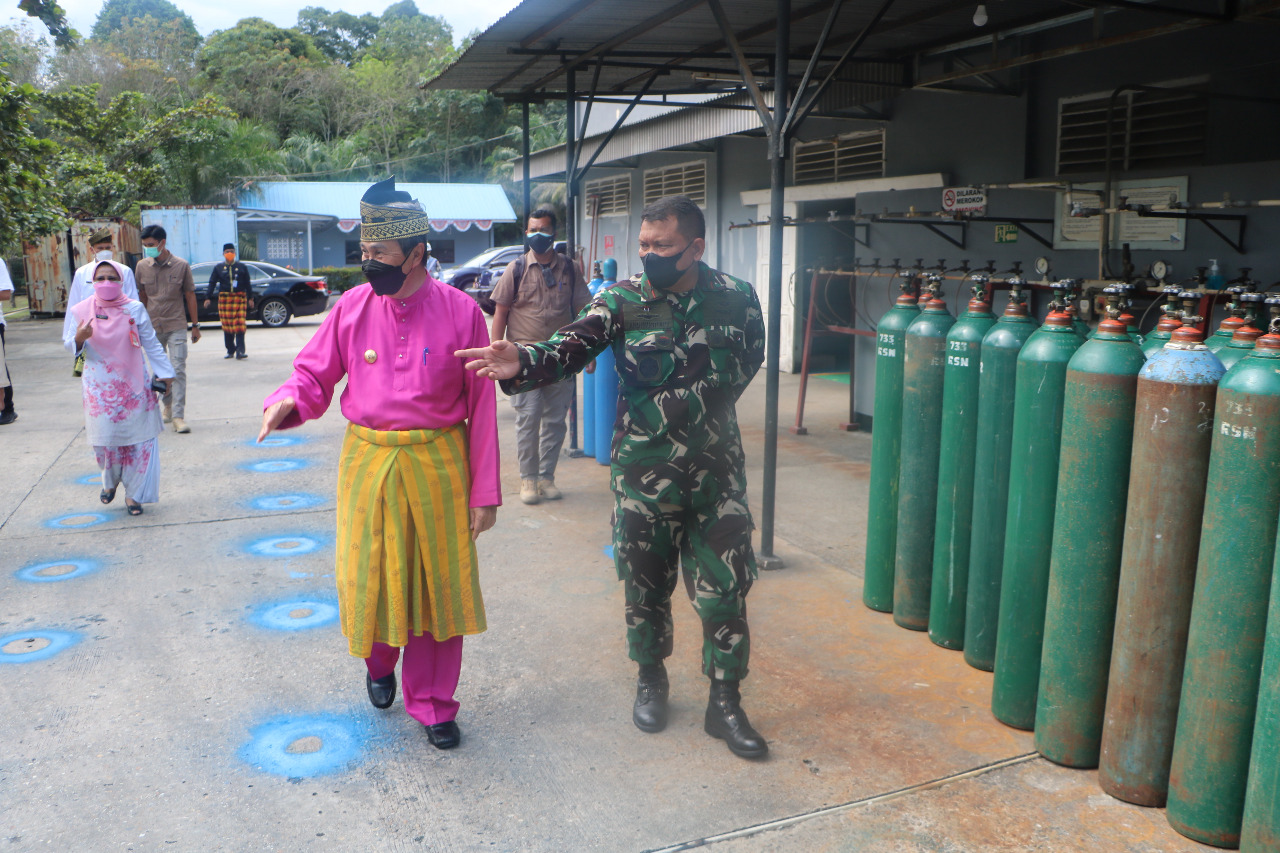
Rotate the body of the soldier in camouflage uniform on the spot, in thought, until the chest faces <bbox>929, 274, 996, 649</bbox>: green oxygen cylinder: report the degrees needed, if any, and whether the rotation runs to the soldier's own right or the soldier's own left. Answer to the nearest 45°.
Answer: approximately 135° to the soldier's own left

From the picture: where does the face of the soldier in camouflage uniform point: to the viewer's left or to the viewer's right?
to the viewer's left

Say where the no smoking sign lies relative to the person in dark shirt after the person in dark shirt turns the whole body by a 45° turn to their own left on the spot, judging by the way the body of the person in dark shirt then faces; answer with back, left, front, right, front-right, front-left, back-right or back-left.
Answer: front

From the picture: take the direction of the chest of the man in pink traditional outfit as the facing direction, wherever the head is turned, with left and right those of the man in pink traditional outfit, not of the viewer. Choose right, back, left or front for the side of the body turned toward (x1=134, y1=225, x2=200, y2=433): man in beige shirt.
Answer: back

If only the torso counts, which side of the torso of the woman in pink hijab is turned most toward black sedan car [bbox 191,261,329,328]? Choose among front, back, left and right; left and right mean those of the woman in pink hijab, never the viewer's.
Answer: back

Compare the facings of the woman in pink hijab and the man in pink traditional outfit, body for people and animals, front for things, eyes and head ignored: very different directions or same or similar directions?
same or similar directions

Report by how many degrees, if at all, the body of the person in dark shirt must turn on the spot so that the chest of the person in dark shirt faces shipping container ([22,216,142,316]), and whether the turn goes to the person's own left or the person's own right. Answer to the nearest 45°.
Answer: approximately 180°

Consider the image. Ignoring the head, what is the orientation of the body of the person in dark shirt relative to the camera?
toward the camera

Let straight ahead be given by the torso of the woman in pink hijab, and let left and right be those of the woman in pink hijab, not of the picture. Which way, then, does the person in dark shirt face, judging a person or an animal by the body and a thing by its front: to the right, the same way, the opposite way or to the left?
the same way

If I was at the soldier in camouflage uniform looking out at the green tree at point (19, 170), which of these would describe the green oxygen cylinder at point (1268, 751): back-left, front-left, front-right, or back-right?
back-right

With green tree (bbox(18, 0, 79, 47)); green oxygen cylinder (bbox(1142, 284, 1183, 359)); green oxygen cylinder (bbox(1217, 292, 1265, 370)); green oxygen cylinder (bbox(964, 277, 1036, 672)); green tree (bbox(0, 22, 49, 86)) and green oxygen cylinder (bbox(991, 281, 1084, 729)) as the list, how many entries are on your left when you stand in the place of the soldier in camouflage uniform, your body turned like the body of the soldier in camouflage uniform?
4

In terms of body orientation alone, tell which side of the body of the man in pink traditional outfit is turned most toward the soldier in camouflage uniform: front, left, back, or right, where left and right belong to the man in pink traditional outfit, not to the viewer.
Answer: left

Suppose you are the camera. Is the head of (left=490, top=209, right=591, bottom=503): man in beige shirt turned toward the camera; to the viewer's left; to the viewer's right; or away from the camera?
toward the camera

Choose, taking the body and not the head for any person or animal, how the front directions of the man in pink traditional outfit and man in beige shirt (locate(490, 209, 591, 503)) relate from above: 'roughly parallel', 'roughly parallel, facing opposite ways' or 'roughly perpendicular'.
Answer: roughly parallel

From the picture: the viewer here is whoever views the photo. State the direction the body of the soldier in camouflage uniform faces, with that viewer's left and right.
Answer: facing the viewer

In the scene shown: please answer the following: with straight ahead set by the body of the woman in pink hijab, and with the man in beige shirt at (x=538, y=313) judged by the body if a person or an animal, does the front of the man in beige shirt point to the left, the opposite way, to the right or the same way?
the same way

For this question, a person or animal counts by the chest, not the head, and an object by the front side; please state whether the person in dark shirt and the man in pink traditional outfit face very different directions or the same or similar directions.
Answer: same or similar directions
